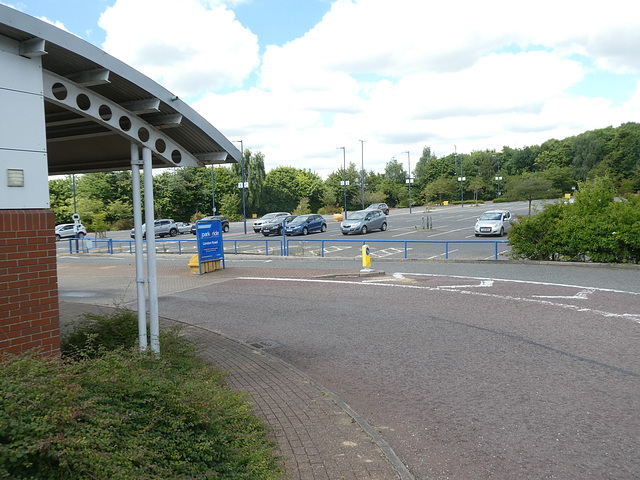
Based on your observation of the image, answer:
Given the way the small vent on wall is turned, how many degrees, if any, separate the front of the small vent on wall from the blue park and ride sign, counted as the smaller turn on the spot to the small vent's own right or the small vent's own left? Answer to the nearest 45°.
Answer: approximately 135° to the small vent's own left

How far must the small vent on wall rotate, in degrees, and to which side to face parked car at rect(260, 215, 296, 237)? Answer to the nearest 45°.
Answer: approximately 135° to its left

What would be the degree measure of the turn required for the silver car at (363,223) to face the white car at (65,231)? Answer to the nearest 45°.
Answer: approximately 45° to its right

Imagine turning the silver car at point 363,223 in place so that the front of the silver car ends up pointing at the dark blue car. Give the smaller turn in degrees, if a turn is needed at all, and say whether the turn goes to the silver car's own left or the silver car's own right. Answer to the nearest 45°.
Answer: approximately 90° to the silver car's own right

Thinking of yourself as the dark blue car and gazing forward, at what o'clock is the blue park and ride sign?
The blue park and ride sign is roughly at 11 o'clock from the dark blue car.

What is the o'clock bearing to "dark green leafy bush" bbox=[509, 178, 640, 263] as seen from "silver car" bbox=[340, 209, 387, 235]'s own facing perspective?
The dark green leafy bush is roughly at 10 o'clock from the silver car.

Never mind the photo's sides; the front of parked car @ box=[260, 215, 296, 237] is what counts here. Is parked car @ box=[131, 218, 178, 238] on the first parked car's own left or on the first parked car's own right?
on the first parked car's own right

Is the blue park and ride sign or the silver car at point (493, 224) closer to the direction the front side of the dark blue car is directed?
the blue park and ride sign

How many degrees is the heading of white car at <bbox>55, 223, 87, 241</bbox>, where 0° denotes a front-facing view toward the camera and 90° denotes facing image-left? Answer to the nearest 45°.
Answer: approximately 45°

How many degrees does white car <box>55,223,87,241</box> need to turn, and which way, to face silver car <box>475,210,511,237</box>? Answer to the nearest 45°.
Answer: approximately 90° to its left
